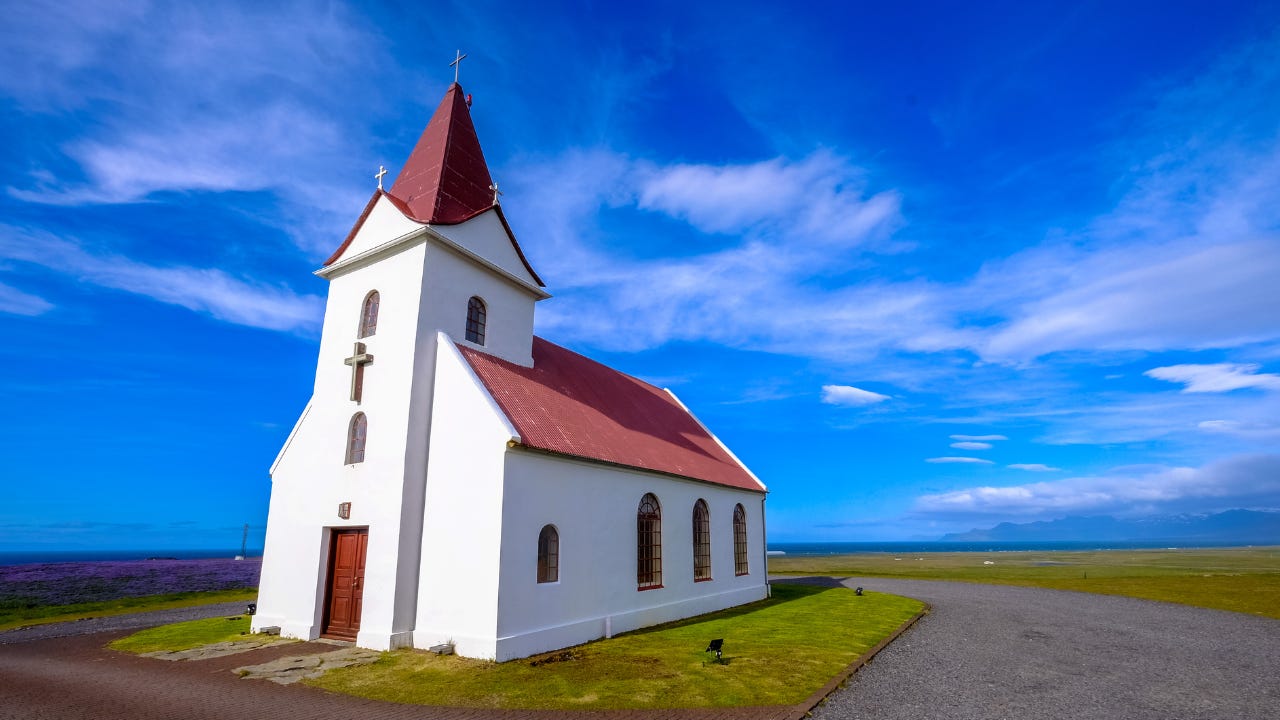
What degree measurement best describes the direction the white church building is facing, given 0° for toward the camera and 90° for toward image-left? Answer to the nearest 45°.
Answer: approximately 45°
